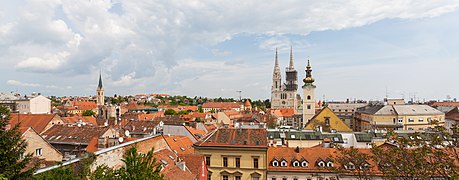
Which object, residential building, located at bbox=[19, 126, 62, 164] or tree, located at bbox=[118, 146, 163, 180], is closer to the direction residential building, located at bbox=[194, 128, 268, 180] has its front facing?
the tree

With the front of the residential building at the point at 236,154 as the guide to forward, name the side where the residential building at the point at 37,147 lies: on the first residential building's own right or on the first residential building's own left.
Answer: on the first residential building's own right

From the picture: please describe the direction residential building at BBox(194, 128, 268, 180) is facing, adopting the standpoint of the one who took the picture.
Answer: facing the viewer

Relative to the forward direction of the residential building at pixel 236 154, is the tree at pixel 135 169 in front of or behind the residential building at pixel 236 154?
in front

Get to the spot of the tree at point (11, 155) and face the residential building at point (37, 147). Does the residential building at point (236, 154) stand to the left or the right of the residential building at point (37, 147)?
right

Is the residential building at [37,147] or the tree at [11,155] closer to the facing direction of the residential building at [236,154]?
the tree

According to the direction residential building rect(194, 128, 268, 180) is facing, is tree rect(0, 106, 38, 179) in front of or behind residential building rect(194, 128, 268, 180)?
in front
